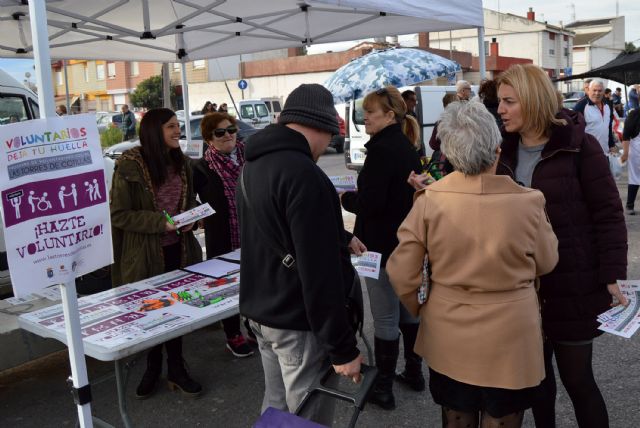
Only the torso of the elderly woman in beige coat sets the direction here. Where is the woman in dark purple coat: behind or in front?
in front

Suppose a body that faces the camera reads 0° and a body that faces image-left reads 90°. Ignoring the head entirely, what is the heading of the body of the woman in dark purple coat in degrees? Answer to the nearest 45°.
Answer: approximately 45°

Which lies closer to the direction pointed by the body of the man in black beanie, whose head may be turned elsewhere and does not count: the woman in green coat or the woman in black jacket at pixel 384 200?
the woman in black jacket

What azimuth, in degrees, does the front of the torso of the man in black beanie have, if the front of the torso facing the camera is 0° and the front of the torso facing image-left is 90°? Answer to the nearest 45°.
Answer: approximately 225°

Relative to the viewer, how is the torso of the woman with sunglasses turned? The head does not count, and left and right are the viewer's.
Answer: facing the viewer and to the right of the viewer

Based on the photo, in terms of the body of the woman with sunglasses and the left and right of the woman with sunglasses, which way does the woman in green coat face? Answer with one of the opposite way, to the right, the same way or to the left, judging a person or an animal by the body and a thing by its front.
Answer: the same way

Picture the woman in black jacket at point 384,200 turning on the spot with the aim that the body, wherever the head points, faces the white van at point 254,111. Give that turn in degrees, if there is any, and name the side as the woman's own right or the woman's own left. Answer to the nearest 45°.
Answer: approximately 90° to the woman's own right

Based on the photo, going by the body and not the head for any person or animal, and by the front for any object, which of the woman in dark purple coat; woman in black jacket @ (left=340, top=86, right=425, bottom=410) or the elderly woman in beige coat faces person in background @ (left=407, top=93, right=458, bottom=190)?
the elderly woman in beige coat

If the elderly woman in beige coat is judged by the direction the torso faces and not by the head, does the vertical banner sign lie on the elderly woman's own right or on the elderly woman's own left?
on the elderly woman's own left

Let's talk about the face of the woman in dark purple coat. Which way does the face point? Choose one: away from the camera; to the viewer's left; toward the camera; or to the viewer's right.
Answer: to the viewer's left

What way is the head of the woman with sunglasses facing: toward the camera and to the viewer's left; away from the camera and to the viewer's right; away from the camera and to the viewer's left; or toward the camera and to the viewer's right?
toward the camera and to the viewer's right

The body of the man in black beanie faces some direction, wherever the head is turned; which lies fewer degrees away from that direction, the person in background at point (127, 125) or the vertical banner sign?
the person in background

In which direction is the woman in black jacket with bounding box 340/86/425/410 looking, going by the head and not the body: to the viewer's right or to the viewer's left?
to the viewer's left

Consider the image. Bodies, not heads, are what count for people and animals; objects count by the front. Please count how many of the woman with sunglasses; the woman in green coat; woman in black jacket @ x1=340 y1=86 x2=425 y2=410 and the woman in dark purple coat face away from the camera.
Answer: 0
